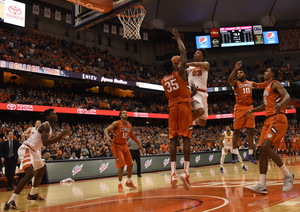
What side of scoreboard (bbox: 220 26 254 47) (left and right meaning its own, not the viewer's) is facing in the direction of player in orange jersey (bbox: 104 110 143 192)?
front

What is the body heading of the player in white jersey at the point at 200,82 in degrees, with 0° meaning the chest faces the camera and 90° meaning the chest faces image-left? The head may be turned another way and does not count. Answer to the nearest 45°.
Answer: approximately 45°

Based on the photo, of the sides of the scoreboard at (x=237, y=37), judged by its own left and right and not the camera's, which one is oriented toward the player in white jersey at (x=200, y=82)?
front

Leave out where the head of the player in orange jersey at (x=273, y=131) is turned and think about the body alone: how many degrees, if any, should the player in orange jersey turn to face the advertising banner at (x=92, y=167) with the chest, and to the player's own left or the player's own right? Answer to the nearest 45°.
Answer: approximately 45° to the player's own right

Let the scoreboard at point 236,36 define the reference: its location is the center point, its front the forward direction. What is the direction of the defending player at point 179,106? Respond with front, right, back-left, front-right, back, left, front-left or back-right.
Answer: front

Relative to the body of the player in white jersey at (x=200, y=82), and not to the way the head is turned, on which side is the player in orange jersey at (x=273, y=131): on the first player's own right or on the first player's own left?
on the first player's own left

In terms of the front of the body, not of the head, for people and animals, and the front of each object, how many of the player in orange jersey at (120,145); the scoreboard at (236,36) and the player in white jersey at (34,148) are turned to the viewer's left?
0

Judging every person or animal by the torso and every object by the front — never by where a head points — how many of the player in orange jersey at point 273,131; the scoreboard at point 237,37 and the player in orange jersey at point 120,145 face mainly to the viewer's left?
1

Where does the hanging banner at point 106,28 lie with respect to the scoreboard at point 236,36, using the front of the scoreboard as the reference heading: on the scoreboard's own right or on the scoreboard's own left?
on the scoreboard's own right

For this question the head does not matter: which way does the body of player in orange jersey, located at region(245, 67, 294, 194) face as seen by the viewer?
to the viewer's left

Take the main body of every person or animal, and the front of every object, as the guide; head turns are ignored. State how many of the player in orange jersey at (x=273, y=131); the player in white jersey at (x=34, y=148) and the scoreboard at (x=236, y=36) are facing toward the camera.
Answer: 1

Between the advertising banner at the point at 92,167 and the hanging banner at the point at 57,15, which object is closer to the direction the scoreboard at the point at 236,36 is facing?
the advertising banner

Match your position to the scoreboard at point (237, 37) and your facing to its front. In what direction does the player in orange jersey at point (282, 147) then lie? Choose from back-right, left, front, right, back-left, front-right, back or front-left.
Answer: front

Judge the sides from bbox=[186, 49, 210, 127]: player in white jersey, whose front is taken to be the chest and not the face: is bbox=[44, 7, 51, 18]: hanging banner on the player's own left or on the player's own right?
on the player's own right

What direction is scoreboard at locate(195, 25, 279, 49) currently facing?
toward the camera

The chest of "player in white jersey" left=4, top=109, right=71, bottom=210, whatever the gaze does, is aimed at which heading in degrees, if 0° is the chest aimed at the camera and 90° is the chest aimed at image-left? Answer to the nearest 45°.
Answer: approximately 270°

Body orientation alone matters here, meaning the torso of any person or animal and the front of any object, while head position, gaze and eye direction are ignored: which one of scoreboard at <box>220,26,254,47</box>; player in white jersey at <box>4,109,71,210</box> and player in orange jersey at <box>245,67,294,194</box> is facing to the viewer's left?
the player in orange jersey
